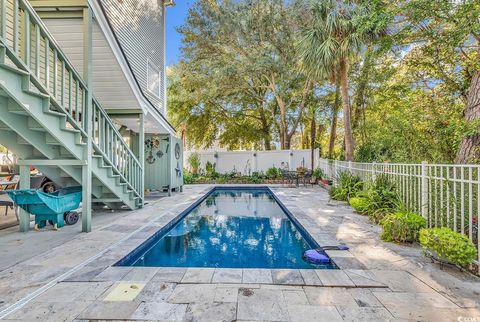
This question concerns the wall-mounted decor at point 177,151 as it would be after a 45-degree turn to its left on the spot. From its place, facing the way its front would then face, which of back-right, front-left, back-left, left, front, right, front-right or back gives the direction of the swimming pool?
right

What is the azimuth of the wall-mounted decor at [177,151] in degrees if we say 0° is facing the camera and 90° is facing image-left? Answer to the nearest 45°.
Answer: approximately 315°

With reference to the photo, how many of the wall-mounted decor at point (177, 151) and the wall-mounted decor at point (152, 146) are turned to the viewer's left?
0

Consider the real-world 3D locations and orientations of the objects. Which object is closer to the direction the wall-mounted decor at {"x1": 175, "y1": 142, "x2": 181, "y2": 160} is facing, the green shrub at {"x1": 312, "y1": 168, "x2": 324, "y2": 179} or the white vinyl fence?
the green shrub

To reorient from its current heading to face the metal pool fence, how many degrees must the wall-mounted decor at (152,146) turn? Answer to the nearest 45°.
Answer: approximately 45° to its left

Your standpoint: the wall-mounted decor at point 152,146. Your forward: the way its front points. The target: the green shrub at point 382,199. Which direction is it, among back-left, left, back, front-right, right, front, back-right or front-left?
front-left

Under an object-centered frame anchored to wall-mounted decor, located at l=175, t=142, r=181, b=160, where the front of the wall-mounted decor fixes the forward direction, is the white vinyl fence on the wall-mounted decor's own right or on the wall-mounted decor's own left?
on the wall-mounted decor's own left

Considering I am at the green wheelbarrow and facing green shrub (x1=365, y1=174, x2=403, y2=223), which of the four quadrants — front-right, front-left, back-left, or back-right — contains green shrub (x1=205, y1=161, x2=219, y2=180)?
front-left

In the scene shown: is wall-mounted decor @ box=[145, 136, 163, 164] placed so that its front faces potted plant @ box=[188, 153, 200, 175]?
no

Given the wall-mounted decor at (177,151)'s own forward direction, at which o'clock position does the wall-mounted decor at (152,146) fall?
the wall-mounted decor at (152,146) is roughly at 4 o'clock from the wall-mounted decor at (177,151).

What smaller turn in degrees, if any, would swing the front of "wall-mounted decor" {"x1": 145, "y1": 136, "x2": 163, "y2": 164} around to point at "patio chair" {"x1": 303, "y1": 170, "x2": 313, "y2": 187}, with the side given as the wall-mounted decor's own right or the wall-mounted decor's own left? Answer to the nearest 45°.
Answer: approximately 90° to the wall-mounted decor's own left
